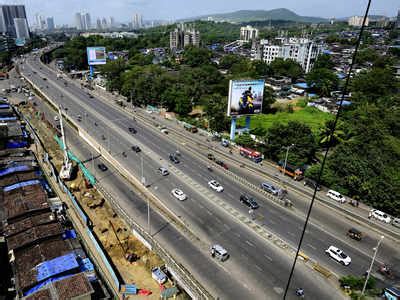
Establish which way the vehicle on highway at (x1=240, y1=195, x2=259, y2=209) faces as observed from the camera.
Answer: facing the viewer and to the right of the viewer

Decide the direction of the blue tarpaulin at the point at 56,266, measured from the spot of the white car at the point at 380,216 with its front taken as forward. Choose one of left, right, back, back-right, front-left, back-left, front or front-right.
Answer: right

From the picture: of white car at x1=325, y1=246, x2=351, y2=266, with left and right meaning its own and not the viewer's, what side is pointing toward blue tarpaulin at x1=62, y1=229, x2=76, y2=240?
right

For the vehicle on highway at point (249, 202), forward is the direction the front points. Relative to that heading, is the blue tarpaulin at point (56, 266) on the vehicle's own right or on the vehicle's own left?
on the vehicle's own right

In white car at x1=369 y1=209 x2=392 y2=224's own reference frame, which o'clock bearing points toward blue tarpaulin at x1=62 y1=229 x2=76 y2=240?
The blue tarpaulin is roughly at 3 o'clock from the white car.

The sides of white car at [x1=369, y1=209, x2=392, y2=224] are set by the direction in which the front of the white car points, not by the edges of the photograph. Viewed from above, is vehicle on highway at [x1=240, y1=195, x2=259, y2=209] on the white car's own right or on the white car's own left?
on the white car's own right

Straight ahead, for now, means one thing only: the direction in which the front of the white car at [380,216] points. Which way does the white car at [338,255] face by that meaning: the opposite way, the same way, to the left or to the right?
the same way

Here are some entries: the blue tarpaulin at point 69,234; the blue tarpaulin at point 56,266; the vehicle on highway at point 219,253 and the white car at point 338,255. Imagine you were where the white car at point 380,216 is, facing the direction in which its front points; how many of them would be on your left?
0

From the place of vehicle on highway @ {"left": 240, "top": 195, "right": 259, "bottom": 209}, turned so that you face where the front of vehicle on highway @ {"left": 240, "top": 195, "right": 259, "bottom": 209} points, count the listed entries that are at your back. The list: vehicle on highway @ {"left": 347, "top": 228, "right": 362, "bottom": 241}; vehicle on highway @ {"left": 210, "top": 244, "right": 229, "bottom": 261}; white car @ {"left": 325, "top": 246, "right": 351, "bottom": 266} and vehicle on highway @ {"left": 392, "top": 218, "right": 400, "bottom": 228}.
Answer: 0

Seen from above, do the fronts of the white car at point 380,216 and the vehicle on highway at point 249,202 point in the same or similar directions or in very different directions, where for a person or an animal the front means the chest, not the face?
same or similar directions

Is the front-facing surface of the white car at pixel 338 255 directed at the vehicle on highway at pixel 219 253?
no

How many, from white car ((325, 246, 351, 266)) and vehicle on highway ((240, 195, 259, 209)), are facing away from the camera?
0

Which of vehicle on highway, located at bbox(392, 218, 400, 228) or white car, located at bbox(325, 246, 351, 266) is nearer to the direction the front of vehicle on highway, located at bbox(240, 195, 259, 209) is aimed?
the white car

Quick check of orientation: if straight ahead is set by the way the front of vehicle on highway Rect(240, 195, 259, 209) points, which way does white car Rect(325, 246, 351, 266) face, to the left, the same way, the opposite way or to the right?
the same way

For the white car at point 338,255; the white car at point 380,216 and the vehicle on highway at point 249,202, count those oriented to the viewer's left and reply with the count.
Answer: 0

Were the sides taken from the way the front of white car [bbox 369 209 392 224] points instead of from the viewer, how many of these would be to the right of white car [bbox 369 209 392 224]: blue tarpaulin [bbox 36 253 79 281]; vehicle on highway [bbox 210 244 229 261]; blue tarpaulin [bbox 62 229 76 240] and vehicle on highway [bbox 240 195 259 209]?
4

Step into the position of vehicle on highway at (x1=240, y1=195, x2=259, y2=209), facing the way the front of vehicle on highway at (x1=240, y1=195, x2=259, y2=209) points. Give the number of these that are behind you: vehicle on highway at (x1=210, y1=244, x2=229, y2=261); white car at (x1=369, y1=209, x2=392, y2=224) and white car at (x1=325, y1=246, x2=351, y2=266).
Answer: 0

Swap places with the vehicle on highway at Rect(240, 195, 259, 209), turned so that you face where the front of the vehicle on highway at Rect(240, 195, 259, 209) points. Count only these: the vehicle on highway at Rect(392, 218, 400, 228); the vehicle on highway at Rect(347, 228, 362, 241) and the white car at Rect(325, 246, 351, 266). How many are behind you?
0

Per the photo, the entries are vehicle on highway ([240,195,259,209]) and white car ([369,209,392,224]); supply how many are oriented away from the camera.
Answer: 0

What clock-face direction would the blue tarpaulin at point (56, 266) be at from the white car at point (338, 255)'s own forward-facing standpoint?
The blue tarpaulin is roughly at 3 o'clock from the white car.
